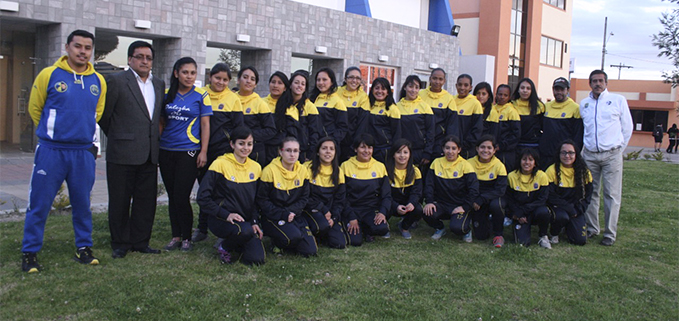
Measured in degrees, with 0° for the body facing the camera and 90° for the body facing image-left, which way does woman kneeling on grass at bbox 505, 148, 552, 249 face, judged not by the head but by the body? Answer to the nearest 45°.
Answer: approximately 0°

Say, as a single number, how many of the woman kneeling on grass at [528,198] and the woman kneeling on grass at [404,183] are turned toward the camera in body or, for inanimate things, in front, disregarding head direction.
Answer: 2

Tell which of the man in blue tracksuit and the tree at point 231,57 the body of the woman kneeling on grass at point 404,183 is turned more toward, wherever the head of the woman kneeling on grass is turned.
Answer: the man in blue tracksuit

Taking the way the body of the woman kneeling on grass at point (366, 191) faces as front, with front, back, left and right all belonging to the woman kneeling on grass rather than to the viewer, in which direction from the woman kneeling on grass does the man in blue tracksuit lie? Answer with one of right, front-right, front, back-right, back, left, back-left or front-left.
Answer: front-right

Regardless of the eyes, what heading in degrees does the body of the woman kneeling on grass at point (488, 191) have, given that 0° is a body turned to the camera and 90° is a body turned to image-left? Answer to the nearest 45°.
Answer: approximately 0°

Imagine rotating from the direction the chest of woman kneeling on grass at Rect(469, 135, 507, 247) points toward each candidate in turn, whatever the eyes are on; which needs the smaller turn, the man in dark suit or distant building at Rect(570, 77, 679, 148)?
the man in dark suit

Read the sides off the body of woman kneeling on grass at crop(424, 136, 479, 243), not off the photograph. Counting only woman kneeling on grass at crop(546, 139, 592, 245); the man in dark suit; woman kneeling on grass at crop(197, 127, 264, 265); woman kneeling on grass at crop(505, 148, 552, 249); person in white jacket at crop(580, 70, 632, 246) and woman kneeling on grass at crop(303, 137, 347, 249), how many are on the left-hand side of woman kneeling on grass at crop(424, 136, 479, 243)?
3

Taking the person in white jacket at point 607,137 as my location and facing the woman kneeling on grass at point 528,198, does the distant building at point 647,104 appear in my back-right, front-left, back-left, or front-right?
back-right
